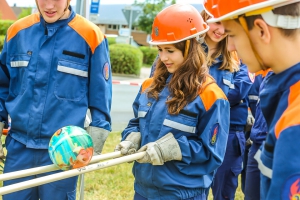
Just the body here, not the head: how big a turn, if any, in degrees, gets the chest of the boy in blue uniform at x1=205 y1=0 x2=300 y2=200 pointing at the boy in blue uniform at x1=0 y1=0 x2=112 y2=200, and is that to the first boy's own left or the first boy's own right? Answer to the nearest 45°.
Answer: approximately 45° to the first boy's own right

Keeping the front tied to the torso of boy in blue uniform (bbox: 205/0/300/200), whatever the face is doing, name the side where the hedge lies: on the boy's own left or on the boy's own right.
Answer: on the boy's own right

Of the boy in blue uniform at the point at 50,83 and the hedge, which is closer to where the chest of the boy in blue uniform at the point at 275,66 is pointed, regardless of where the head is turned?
the boy in blue uniform

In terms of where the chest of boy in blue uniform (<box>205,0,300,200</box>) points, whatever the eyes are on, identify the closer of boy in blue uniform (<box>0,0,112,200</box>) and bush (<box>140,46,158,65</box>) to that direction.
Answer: the boy in blue uniform

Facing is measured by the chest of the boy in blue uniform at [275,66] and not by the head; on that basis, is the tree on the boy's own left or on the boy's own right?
on the boy's own right

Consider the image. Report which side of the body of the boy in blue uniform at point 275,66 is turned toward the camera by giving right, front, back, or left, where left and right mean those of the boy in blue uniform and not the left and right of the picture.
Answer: left

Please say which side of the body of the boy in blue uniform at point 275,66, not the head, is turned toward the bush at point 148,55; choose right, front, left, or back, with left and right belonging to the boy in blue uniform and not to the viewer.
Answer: right

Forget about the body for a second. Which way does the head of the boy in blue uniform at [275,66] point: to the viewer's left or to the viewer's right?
to the viewer's left

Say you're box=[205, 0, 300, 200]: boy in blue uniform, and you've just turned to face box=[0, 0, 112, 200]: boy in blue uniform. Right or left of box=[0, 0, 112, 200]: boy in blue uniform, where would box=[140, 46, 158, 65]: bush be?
right
